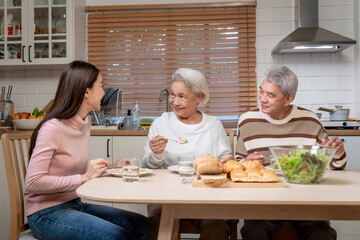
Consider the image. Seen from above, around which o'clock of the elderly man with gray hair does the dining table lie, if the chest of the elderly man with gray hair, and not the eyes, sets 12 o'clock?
The dining table is roughly at 12 o'clock from the elderly man with gray hair.

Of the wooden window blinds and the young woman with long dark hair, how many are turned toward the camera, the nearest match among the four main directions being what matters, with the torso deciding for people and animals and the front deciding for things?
1

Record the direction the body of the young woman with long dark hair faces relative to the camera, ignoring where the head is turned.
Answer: to the viewer's right

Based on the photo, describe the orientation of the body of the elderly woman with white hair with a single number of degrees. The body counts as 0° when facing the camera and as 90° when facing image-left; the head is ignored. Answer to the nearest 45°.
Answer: approximately 0°

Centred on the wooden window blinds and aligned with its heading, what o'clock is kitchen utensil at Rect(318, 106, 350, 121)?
The kitchen utensil is roughly at 10 o'clock from the wooden window blinds.

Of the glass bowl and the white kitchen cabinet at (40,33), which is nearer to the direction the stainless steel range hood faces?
the glass bowl

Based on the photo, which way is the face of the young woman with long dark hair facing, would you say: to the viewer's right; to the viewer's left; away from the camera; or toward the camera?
to the viewer's right
